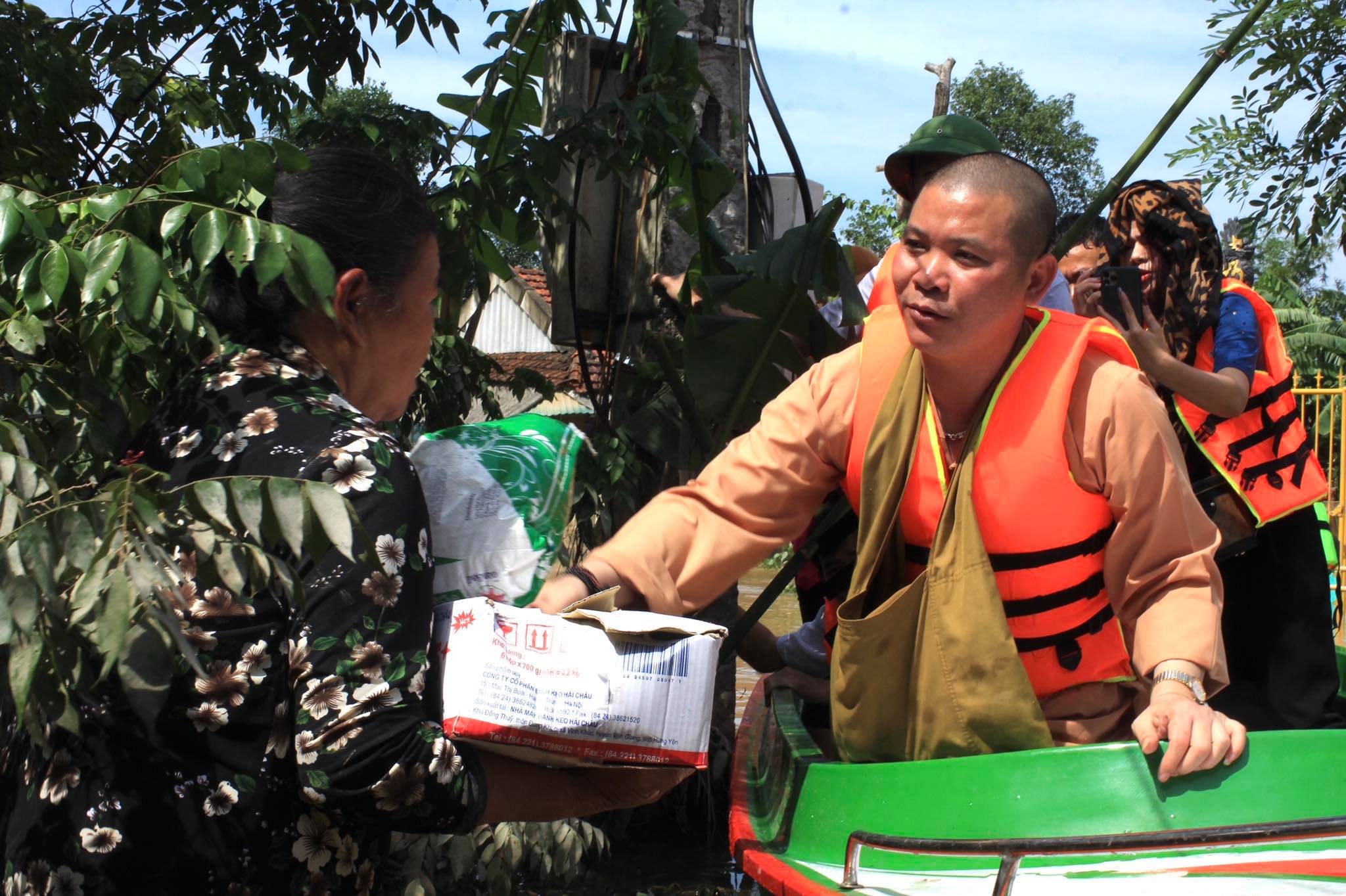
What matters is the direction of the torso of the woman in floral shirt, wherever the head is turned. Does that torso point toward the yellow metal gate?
yes

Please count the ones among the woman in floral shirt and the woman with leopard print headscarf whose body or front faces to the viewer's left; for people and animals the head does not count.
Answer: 1

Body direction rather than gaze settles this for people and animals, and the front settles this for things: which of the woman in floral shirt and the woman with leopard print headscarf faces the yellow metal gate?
the woman in floral shirt

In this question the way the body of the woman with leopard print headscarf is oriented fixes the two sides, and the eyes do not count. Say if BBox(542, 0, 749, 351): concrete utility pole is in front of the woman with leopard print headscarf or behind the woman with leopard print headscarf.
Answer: in front

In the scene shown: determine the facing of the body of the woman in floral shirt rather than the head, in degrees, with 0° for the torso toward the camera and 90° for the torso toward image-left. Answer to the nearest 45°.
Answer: approximately 225°

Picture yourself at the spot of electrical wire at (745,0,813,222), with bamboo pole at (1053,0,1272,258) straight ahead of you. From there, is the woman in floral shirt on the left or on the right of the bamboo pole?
right

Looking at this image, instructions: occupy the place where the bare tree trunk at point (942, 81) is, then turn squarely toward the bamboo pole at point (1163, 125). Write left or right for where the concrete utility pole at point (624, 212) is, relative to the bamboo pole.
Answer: right

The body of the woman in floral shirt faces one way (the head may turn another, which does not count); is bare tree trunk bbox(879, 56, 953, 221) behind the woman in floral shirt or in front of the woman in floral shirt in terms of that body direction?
in front

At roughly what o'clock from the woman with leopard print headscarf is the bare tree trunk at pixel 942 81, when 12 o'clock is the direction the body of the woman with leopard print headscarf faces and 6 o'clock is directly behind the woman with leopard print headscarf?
The bare tree trunk is roughly at 2 o'clock from the woman with leopard print headscarf.

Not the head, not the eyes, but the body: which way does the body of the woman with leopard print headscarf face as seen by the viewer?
to the viewer's left
